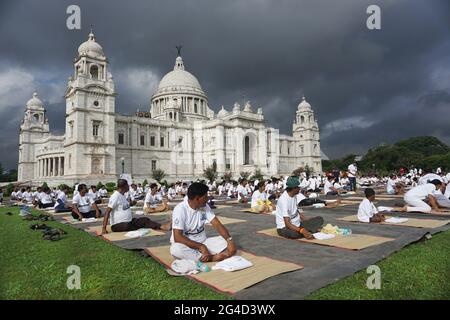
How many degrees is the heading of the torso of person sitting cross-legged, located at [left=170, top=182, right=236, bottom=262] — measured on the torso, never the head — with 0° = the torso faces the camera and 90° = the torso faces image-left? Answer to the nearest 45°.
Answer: approximately 315°

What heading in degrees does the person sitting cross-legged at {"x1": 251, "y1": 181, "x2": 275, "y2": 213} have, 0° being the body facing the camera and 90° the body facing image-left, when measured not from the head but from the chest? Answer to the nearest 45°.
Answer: approximately 315°
